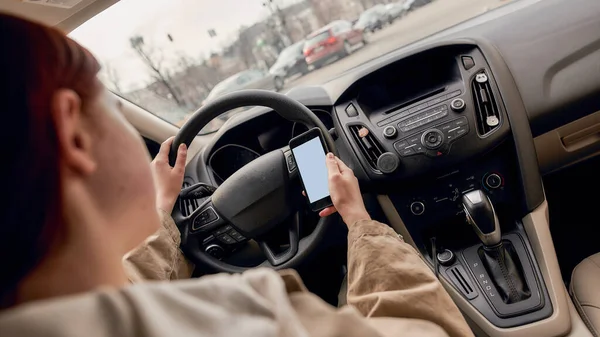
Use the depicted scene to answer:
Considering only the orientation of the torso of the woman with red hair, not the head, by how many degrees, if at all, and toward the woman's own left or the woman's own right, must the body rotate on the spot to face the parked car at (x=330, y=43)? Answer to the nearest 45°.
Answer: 0° — they already face it

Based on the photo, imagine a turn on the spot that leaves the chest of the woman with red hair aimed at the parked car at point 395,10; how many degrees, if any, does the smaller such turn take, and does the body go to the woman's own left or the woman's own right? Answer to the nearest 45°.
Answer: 0° — they already face it

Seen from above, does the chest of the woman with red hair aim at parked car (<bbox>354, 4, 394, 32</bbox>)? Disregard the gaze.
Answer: yes

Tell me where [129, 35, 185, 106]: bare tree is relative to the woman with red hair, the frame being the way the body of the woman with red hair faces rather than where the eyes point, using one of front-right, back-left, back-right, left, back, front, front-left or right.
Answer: front-left

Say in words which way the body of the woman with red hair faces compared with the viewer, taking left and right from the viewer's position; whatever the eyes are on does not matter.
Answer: facing away from the viewer and to the right of the viewer
